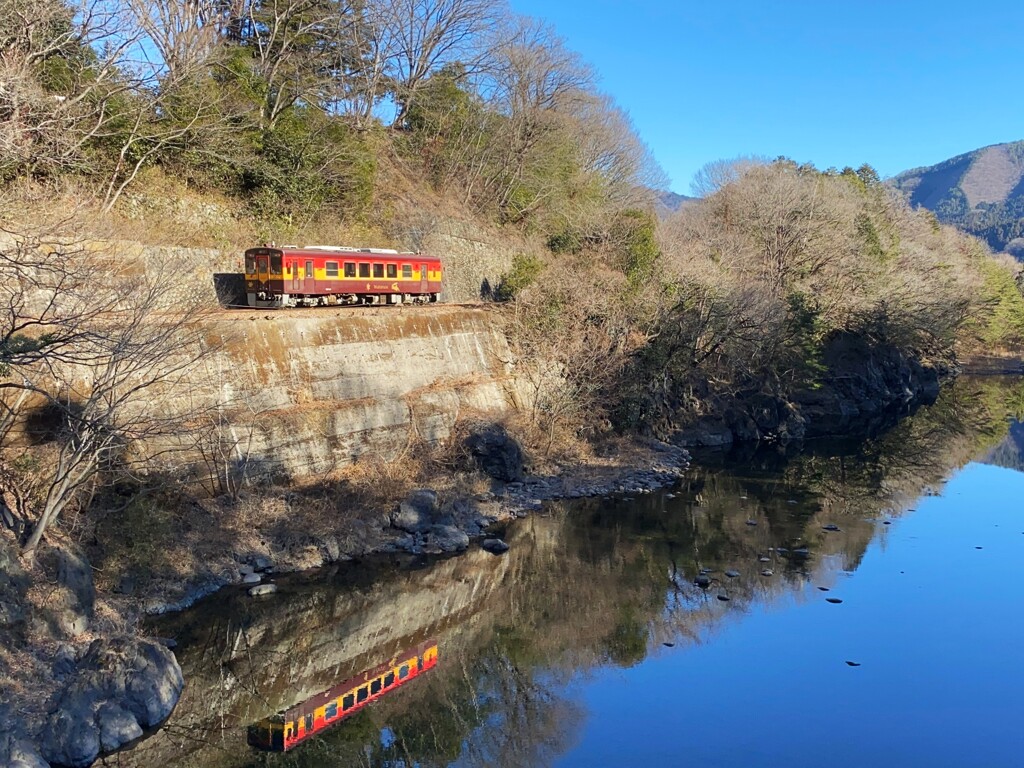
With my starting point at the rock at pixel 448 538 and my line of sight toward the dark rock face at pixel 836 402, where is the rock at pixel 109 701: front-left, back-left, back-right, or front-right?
back-right

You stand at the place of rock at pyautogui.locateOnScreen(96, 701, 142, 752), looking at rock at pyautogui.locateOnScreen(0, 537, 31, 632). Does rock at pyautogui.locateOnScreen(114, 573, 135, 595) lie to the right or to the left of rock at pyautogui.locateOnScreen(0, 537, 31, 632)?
right
